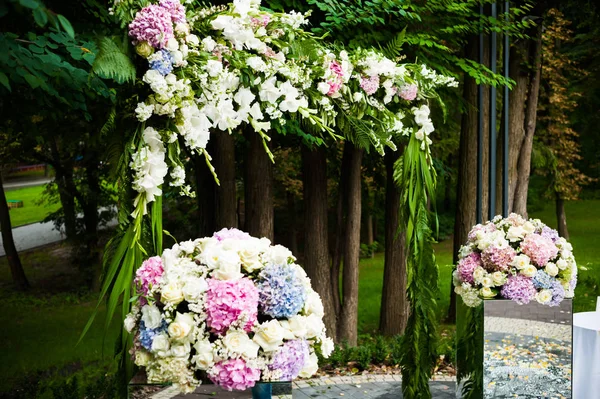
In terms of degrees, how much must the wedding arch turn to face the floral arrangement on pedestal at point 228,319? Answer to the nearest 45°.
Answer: approximately 45° to its right

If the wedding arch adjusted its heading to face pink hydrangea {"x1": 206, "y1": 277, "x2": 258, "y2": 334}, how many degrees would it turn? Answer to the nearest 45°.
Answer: approximately 45° to its right

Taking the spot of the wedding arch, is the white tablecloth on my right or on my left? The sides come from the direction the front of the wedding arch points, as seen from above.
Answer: on my left

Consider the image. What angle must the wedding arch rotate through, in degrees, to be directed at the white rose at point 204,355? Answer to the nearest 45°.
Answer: approximately 45° to its right

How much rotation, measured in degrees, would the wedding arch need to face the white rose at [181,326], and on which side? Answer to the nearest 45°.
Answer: approximately 45° to its right

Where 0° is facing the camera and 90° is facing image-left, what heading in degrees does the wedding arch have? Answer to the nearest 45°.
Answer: approximately 315°

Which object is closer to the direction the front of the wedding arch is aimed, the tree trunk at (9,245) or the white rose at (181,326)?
the white rose
